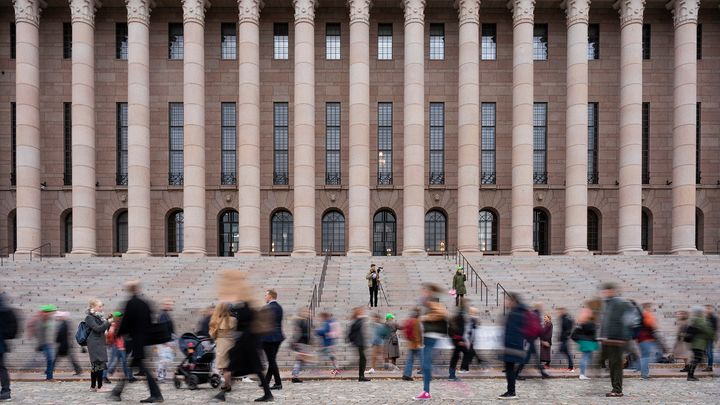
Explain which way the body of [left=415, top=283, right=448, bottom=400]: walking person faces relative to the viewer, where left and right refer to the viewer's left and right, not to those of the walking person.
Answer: facing to the left of the viewer

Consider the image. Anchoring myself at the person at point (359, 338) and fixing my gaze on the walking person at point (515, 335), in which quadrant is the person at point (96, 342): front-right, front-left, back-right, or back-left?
back-right

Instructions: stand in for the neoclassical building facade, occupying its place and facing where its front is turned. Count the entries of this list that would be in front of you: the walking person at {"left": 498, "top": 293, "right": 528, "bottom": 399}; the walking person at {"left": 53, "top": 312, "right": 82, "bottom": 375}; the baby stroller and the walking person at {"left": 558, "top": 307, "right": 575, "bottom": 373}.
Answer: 4

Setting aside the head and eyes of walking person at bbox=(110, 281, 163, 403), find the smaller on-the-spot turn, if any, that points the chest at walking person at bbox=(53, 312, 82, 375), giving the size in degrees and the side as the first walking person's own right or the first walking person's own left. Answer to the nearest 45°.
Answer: approximately 90° to the first walking person's own right

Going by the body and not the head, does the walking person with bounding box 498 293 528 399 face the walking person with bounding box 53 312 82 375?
yes

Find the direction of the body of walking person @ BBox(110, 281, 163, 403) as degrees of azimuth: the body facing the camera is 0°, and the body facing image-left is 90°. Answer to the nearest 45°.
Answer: approximately 90°

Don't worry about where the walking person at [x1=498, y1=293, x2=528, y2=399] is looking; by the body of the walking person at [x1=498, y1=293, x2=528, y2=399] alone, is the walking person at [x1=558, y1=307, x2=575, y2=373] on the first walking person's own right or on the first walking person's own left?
on the first walking person's own right

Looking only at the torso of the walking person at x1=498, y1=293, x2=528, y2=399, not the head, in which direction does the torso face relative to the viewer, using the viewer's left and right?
facing to the left of the viewer

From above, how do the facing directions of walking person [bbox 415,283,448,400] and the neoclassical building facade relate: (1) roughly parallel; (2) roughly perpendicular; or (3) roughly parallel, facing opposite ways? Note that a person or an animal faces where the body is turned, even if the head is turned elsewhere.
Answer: roughly perpendicular
